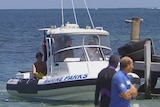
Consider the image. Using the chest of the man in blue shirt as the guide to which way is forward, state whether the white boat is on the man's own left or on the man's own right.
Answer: on the man's own left

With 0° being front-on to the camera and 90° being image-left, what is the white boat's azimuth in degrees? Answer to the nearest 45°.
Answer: approximately 315°

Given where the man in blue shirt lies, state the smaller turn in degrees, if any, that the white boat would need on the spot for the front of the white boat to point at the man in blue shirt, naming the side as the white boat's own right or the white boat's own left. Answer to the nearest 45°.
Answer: approximately 45° to the white boat's own right
